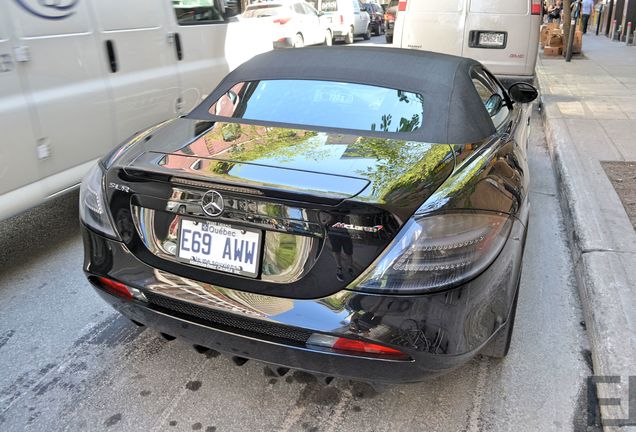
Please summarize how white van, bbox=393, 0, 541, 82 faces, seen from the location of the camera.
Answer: facing away from the viewer

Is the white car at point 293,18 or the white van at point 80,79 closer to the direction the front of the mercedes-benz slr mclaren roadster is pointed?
the white car

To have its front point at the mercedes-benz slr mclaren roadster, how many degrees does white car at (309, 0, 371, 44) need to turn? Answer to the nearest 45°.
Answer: approximately 135° to its right

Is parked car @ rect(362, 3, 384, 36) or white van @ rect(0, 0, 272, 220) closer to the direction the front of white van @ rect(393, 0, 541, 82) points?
the parked car

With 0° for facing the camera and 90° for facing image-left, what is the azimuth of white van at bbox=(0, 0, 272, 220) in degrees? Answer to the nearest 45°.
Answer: approximately 225°

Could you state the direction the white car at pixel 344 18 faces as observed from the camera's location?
facing away from the viewer and to the right of the viewer

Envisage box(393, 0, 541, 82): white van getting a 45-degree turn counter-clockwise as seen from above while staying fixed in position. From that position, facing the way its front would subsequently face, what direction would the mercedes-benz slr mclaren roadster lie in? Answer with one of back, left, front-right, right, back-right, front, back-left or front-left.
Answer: back-left

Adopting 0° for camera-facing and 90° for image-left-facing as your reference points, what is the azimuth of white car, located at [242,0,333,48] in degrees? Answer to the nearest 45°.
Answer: approximately 225°

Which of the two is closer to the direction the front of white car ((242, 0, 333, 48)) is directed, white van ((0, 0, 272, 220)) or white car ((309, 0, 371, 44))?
the white car ((309, 0, 371, 44))
